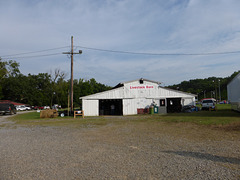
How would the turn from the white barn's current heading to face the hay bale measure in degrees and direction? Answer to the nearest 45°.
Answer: approximately 90° to its right

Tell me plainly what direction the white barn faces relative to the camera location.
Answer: facing the viewer
